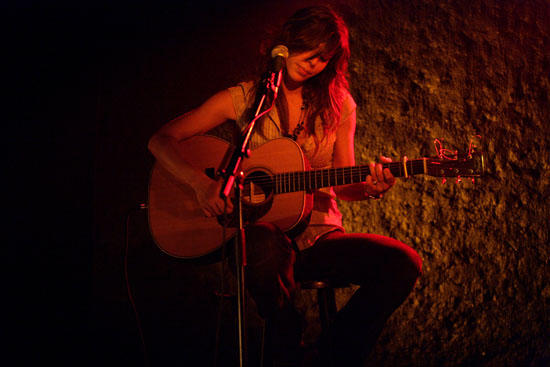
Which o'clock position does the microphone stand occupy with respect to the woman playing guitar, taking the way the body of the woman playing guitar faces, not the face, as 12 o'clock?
The microphone stand is roughly at 1 o'clock from the woman playing guitar.

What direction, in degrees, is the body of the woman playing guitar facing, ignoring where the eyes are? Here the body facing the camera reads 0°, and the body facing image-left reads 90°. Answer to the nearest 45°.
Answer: approximately 0°
